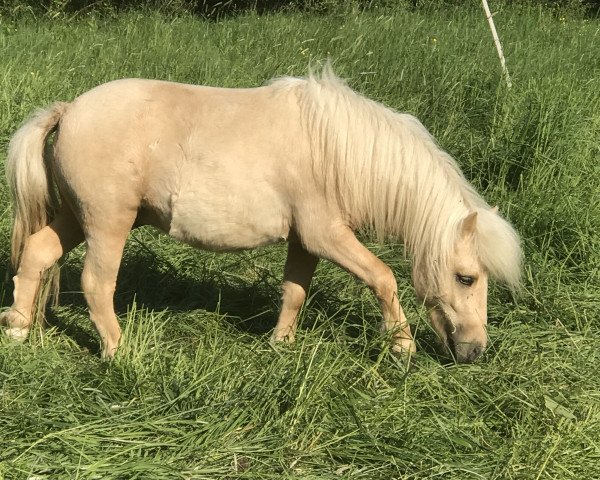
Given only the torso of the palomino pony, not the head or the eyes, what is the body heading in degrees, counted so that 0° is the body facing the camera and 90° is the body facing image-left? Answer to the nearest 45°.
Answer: approximately 270°
